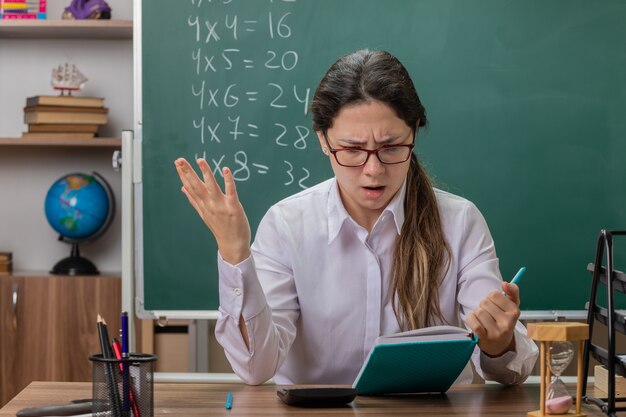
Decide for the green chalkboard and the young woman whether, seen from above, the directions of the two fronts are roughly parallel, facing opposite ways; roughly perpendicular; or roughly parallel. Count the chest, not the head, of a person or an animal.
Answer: roughly parallel

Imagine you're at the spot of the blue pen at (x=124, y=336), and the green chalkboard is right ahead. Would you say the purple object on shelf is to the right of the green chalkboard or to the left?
left

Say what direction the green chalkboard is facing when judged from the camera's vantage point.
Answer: facing the viewer

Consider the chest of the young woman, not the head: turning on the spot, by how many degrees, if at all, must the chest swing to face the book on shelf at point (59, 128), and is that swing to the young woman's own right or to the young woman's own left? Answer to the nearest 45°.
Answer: approximately 135° to the young woman's own right

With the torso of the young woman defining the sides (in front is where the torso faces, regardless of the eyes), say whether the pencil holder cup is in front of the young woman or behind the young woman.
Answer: in front

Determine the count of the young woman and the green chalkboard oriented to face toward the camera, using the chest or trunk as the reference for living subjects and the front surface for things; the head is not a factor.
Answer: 2

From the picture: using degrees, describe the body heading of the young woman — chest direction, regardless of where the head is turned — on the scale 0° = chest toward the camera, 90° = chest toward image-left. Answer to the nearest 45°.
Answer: approximately 0°

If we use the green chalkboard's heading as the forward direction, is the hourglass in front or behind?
in front

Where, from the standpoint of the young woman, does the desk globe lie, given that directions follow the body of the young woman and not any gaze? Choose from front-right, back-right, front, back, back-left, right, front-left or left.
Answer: back-right

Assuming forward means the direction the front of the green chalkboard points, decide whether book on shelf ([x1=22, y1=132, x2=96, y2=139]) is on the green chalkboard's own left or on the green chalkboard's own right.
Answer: on the green chalkboard's own right

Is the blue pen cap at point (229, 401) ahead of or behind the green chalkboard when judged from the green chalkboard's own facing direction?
ahead

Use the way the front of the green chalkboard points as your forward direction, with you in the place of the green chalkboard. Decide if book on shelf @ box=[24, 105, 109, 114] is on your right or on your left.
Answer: on your right
